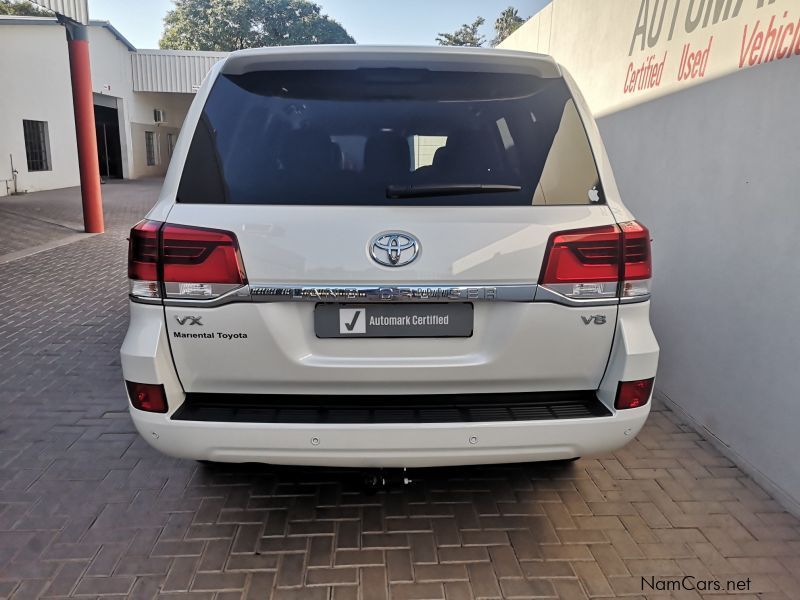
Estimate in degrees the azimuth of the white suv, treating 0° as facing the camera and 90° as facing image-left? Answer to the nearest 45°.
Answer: approximately 180°

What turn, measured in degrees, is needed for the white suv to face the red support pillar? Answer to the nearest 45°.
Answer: approximately 45° to its left

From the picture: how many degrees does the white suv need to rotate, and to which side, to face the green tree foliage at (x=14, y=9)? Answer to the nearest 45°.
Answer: approximately 45° to its left
